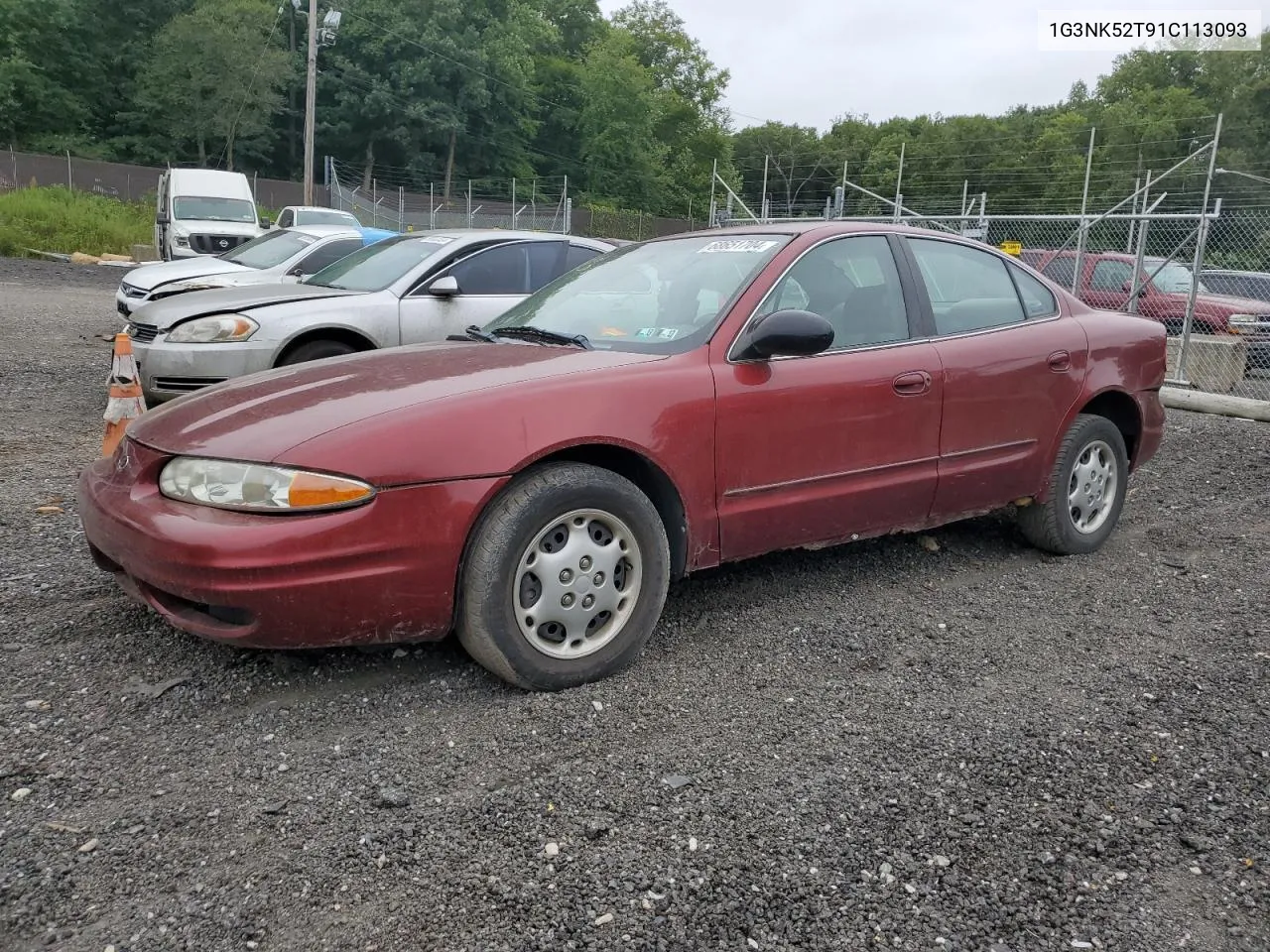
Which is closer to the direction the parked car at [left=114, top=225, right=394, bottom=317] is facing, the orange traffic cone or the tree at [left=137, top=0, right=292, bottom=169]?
the orange traffic cone

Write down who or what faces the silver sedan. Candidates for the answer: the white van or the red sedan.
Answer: the white van

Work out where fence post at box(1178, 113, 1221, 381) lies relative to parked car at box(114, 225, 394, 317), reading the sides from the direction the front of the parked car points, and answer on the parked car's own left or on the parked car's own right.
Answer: on the parked car's own left

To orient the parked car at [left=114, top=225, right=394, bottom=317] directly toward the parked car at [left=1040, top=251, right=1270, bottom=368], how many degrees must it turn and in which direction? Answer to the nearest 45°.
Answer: approximately 135° to its left

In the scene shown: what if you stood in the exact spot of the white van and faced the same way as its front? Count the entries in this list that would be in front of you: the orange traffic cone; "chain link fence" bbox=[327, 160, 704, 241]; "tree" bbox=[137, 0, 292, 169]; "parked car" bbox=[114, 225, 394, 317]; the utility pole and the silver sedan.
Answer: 3

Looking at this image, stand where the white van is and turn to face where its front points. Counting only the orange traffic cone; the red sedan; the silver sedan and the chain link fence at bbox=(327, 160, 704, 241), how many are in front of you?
3

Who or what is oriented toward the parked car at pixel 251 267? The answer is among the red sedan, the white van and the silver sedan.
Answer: the white van

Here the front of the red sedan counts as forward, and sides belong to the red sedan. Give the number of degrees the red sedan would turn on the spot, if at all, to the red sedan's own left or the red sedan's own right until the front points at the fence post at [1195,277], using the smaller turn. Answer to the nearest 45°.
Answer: approximately 180°

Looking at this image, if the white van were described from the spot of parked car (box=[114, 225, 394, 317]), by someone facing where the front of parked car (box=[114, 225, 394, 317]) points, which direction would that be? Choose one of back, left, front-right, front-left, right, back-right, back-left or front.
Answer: back-right

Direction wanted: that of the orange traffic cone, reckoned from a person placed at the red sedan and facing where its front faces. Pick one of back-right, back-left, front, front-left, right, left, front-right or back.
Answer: right

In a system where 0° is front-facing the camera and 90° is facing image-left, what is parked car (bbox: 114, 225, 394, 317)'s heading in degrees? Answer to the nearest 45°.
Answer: approximately 45°

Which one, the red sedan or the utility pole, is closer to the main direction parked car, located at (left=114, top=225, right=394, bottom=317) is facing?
the red sedan
